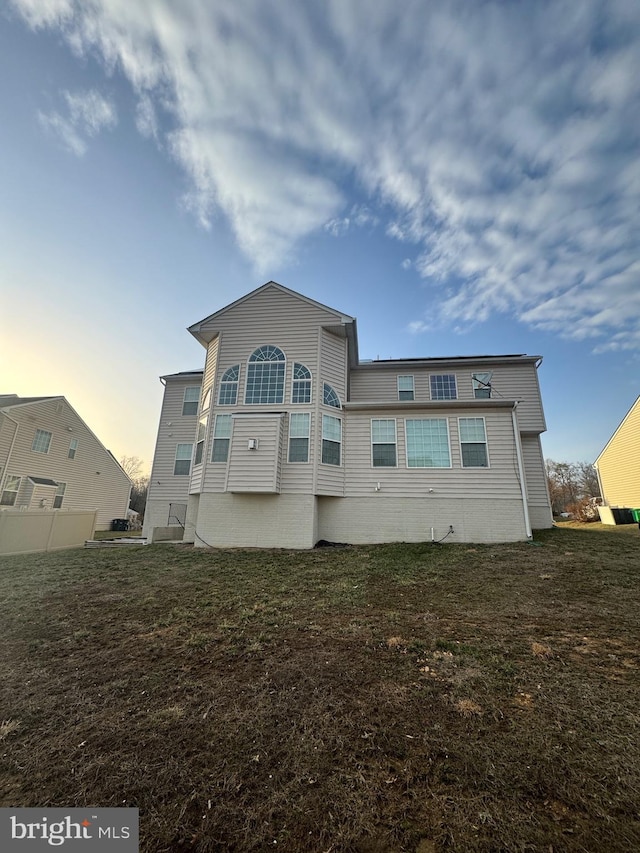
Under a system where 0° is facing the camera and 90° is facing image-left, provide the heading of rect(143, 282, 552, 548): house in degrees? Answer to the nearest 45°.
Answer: approximately 180°

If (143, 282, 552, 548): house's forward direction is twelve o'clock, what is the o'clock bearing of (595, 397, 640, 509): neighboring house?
The neighboring house is roughly at 2 o'clock from the house.

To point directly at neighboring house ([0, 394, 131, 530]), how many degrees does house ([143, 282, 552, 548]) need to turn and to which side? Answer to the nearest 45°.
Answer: approximately 45° to its left
